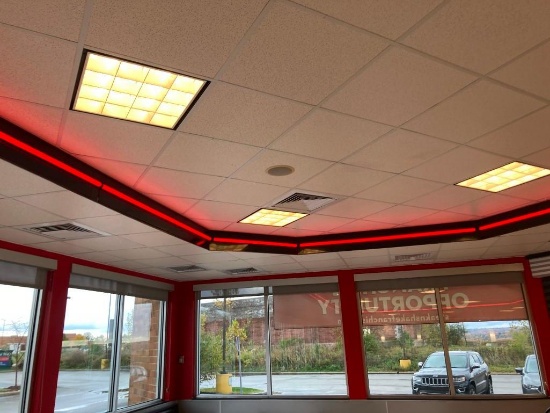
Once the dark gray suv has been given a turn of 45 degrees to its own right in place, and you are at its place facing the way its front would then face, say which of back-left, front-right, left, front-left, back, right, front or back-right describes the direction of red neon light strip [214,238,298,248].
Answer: front-left

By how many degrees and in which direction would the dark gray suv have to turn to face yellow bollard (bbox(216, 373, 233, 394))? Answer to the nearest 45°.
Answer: approximately 45° to its right

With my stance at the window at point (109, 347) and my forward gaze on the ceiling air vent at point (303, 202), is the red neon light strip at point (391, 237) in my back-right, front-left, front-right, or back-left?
front-left

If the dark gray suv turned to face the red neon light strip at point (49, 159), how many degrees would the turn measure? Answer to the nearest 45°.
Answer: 0° — it already faces it

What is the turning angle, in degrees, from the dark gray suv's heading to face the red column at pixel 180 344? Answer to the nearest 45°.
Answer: approximately 45° to its right

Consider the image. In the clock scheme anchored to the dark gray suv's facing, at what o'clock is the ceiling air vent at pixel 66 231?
The ceiling air vent is roughly at 12 o'clock from the dark gray suv.

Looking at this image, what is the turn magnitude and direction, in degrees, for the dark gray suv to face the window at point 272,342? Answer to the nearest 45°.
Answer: approximately 45° to its right

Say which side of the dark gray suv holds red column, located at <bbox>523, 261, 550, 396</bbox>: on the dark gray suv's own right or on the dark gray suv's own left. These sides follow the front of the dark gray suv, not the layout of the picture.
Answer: on the dark gray suv's own left

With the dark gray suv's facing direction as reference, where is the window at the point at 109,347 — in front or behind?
in front

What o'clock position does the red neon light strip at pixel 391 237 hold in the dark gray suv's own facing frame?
The red neon light strip is roughly at 11 o'clock from the dark gray suv.

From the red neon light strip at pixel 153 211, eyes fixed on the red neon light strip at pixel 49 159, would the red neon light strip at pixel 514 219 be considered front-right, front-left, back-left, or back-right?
back-left

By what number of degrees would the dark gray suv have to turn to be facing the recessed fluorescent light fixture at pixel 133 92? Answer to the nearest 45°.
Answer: approximately 45° to its left

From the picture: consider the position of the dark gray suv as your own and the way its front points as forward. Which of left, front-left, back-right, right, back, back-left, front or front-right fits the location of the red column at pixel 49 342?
front

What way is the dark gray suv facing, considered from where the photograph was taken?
facing the viewer and to the left of the viewer

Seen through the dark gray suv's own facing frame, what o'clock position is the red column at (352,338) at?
The red column is roughly at 1 o'clock from the dark gray suv.
